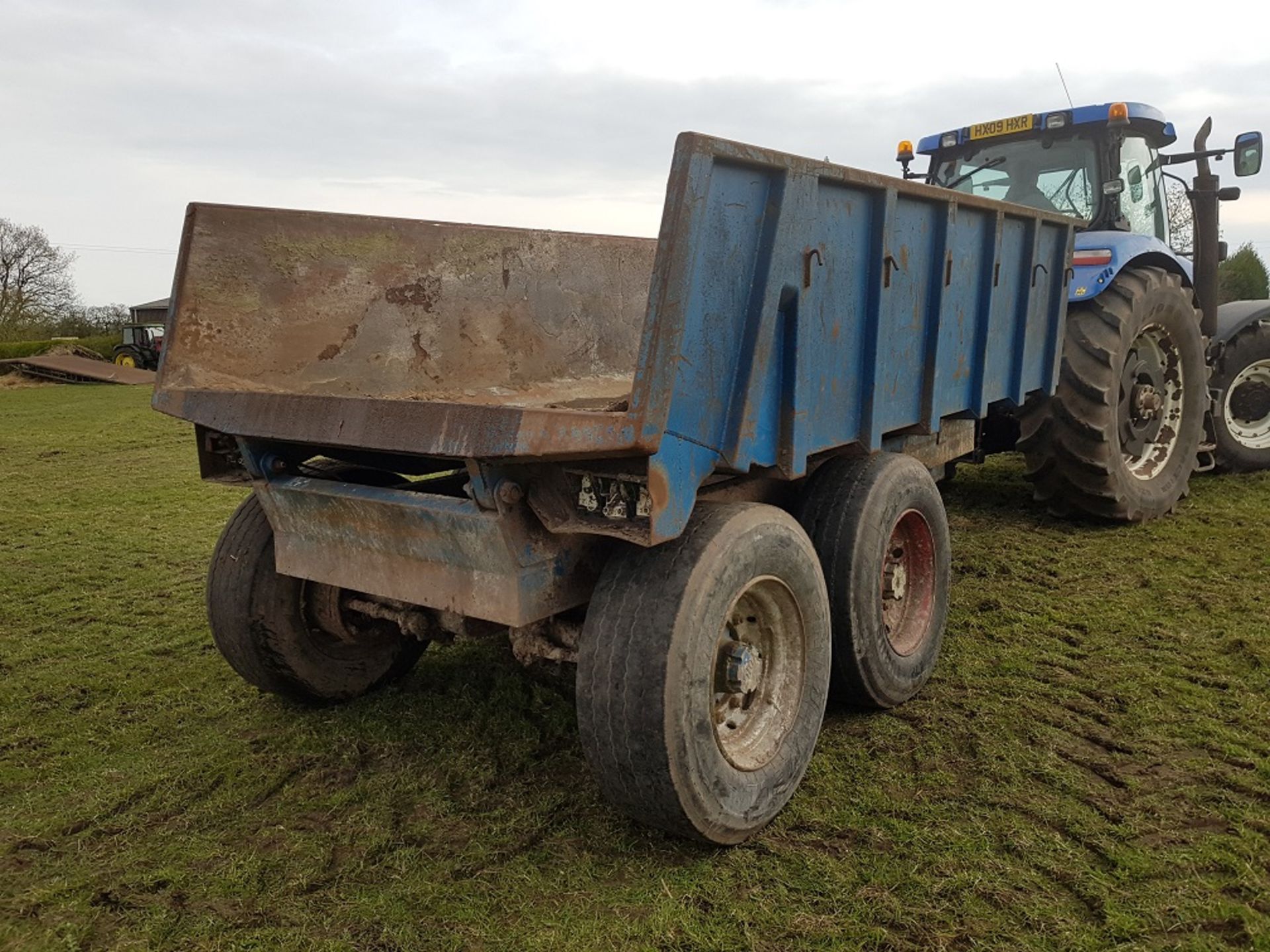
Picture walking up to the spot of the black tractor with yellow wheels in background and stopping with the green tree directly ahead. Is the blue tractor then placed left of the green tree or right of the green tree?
right

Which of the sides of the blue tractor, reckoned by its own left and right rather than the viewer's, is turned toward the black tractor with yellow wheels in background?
left

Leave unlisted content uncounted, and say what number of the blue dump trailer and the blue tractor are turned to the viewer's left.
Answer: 0

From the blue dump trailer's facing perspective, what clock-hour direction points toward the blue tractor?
The blue tractor is roughly at 12 o'clock from the blue dump trailer.

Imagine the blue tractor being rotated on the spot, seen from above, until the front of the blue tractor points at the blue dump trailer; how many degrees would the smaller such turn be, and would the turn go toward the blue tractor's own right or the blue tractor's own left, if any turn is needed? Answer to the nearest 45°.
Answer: approximately 135° to the blue tractor's own right

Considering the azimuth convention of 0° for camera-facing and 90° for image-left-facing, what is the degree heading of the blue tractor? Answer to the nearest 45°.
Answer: approximately 225°

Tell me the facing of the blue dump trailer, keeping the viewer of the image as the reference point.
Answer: facing away from the viewer and to the right of the viewer

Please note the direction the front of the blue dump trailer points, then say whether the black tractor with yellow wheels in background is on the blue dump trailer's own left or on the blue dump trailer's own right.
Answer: on the blue dump trailer's own left

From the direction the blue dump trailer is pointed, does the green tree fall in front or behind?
in front

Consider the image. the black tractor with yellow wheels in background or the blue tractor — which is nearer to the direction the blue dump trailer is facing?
the blue tractor
